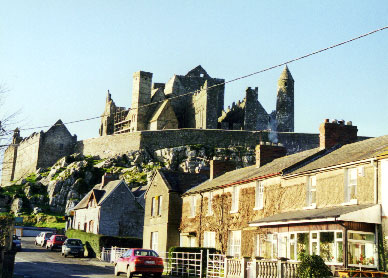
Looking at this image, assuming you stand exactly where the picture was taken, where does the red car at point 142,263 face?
facing away from the viewer and to the left of the viewer

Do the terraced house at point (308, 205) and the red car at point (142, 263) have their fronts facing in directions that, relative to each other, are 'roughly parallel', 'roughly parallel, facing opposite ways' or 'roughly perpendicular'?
roughly perpendicular

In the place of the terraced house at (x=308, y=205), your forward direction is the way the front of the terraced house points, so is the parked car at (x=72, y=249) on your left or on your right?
on your right

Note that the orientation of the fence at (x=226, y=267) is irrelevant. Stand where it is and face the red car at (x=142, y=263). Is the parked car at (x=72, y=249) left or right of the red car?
right

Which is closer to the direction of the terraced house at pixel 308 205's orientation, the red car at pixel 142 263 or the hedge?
the red car

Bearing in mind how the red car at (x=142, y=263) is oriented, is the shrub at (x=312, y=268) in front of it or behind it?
behind

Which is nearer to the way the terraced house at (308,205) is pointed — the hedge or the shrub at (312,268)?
the shrub

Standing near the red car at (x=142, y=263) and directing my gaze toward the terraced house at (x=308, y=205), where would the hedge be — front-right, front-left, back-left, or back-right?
back-left

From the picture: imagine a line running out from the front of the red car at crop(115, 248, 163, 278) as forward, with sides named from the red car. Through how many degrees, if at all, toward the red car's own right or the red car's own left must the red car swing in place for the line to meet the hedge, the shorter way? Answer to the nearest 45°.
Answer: approximately 45° to the red car's own right
